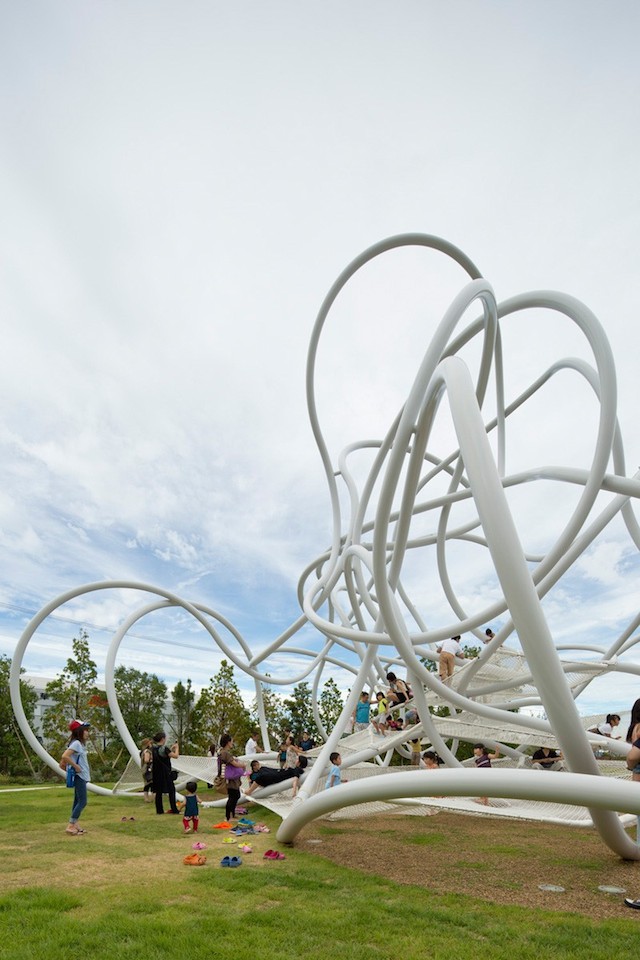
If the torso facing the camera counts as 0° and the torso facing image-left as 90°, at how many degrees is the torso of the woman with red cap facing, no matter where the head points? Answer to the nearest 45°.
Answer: approximately 270°

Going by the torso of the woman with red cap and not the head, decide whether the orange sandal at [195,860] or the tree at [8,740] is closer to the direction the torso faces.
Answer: the orange sandal

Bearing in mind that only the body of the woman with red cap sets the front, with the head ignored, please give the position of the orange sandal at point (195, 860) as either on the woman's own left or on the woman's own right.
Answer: on the woman's own right

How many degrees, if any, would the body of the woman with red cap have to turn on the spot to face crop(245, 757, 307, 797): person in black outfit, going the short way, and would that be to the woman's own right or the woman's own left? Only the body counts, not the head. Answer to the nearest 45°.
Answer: approximately 45° to the woman's own left

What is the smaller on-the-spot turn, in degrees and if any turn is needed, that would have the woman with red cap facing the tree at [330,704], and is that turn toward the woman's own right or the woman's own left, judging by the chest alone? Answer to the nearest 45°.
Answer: approximately 45° to the woman's own left

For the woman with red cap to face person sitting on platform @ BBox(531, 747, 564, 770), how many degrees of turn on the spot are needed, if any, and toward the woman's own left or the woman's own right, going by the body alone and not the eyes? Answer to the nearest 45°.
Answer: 0° — they already face them

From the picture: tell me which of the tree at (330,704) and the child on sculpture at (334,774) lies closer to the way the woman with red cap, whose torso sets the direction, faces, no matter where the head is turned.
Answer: the child on sculpture

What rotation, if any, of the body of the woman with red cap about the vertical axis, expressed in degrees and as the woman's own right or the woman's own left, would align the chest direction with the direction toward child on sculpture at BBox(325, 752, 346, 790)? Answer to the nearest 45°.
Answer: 0° — they already face them

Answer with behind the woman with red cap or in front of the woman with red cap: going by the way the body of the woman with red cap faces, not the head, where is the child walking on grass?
in front

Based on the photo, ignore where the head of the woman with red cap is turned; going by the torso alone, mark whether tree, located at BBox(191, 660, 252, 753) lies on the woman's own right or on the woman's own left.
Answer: on the woman's own left

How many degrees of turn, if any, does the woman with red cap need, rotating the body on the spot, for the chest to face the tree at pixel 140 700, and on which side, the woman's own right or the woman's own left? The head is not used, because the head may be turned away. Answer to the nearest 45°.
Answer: approximately 90° to the woman's own left

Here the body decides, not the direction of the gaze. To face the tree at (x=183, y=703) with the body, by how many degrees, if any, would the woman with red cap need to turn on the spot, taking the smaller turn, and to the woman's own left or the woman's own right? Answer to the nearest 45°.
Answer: approximately 90° to the woman's own left

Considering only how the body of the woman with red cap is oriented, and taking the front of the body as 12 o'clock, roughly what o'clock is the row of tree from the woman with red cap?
The row of tree is roughly at 9 o'clock from the woman with red cap.

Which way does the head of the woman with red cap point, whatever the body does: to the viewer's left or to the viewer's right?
to the viewer's right
